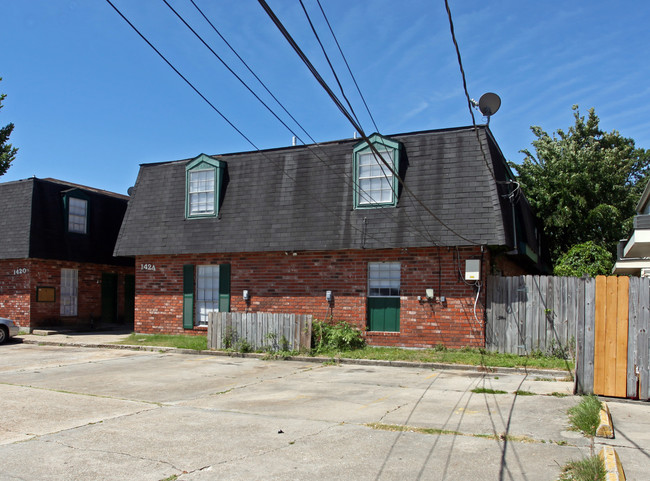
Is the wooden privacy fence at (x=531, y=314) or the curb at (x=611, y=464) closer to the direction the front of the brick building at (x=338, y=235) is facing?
the curb

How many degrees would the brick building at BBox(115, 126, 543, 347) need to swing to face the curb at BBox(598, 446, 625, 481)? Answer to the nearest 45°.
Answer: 0° — it already faces it

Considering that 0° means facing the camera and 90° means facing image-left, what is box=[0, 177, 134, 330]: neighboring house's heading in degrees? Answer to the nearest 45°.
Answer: approximately 315°

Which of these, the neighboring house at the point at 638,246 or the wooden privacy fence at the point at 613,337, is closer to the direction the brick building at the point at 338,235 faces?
the wooden privacy fence

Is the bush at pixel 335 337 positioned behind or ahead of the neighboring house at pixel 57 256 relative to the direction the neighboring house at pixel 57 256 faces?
ahead

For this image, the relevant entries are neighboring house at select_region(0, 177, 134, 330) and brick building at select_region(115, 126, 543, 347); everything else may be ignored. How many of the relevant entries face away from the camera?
0

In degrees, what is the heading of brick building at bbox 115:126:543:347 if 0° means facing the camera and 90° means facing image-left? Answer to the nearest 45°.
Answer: approximately 0°

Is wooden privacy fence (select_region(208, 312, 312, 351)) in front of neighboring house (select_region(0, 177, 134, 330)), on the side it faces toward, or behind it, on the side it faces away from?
in front
